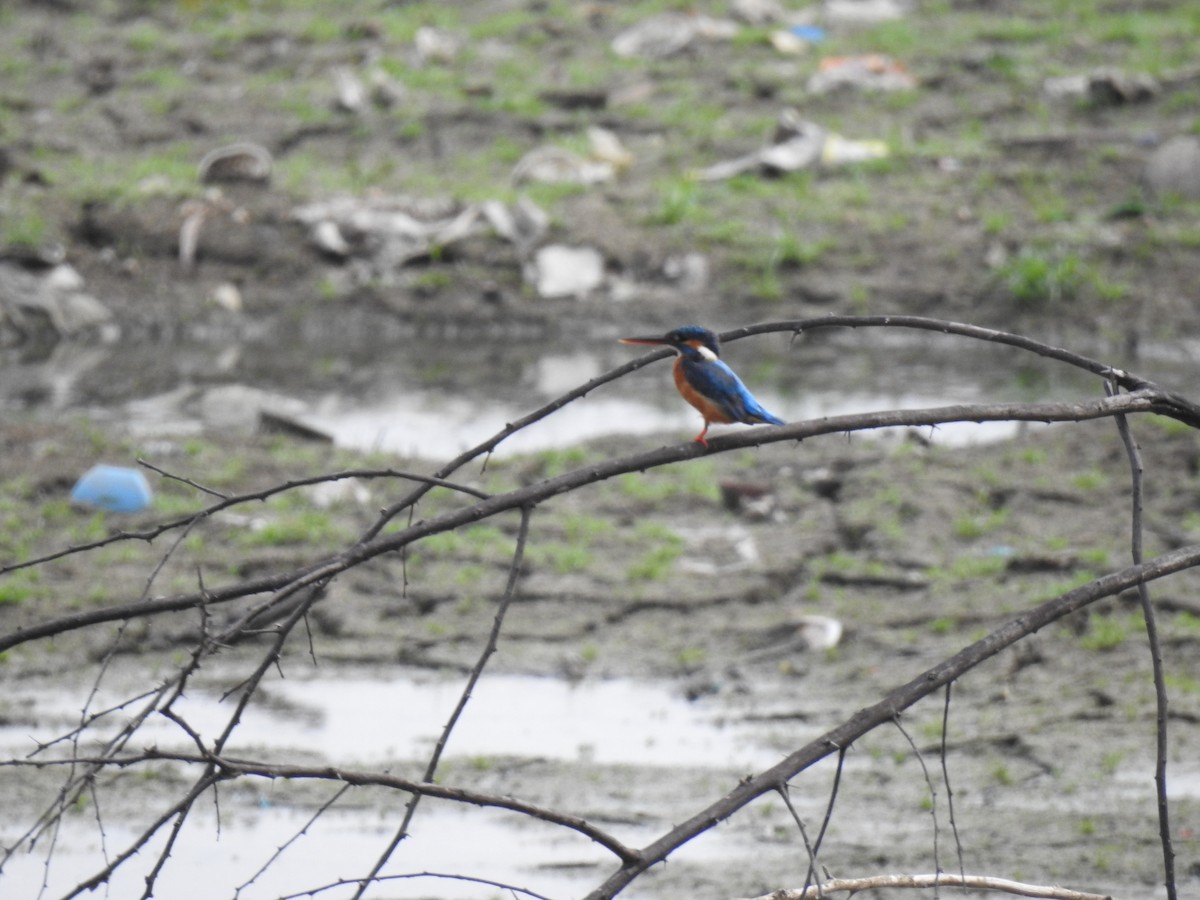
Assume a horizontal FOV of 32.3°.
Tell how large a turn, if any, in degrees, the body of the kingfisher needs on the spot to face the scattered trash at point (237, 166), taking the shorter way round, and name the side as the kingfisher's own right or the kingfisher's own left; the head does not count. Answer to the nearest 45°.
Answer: approximately 90° to the kingfisher's own right

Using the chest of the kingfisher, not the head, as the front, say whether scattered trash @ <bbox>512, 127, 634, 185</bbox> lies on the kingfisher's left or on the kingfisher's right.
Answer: on the kingfisher's right

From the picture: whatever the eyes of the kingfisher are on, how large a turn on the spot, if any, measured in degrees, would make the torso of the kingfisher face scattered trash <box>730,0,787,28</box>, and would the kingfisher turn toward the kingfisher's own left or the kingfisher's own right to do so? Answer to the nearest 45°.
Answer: approximately 90° to the kingfisher's own right

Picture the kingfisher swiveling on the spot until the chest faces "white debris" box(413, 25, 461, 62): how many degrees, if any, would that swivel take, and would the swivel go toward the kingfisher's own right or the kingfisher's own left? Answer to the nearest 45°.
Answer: approximately 90° to the kingfisher's own right

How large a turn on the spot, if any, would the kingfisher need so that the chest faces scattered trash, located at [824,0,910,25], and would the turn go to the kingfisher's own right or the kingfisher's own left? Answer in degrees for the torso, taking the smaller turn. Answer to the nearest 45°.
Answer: approximately 90° to the kingfisher's own right

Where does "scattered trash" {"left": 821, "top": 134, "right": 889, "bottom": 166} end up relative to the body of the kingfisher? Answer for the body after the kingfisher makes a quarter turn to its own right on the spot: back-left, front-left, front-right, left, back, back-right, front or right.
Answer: front

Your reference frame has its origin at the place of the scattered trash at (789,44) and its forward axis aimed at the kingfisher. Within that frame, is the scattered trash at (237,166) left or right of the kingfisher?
right

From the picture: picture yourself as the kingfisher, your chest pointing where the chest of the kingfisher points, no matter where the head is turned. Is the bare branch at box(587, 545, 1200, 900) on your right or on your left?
on your left

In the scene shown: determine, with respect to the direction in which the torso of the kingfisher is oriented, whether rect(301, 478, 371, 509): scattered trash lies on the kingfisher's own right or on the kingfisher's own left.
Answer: on the kingfisher's own right

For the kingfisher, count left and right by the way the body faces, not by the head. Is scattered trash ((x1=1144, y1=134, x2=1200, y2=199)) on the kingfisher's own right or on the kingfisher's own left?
on the kingfisher's own right

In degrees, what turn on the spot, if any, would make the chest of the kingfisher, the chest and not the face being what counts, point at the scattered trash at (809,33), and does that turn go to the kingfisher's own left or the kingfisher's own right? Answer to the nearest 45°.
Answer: approximately 90° to the kingfisher's own right

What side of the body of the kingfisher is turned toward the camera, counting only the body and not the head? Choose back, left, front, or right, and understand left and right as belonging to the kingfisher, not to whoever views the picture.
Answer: left
